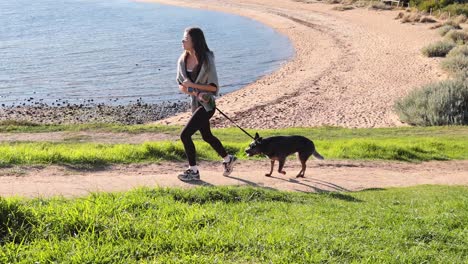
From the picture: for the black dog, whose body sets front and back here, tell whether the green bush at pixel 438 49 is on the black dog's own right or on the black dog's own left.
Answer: on the black dog's own right

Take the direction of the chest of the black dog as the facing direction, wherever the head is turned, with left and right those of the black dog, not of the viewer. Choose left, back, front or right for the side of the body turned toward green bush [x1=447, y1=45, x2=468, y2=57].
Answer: right

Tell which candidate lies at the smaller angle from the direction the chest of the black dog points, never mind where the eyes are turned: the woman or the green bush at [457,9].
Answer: the woman

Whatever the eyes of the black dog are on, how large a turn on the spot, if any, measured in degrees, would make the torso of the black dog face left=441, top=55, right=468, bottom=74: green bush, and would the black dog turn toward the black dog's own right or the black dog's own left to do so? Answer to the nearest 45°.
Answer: approximately 90° to the black dog's own right

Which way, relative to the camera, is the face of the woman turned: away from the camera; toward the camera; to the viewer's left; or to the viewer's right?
to the viewer's left

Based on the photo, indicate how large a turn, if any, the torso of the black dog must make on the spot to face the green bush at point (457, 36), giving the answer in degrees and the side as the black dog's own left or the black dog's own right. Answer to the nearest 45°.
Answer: approximately 90° to the black dog's own right

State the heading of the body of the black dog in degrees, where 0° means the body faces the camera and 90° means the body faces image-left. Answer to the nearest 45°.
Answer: approximately 90°
